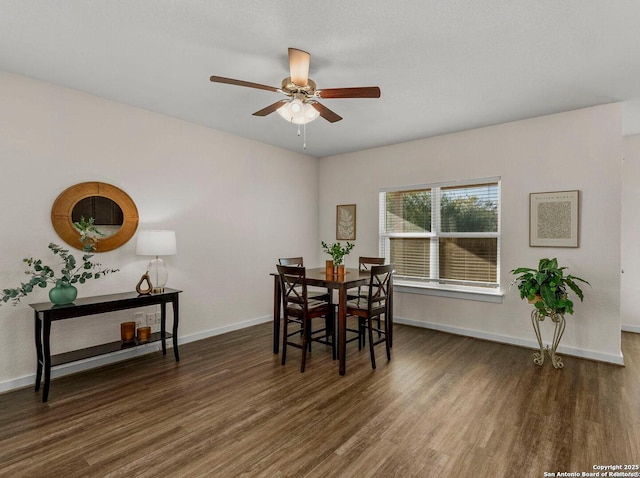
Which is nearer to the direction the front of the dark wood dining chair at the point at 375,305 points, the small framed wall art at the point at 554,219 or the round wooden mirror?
the round wooden mirror

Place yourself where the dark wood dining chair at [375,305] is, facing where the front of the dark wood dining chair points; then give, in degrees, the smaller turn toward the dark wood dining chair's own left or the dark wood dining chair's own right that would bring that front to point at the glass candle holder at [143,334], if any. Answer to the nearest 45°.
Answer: approximately 45° to the dark wood dining chair's own left

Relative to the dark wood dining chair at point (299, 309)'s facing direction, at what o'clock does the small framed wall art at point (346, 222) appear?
The small framed wall art is roughly at 11 o'clock from the dark wood dining chair.

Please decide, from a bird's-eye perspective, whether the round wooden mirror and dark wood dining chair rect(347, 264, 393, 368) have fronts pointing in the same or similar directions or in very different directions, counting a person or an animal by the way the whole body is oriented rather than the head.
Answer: very different directions

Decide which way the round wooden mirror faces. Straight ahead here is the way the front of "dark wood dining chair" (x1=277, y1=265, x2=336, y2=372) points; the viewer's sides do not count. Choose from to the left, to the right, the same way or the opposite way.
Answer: to the right

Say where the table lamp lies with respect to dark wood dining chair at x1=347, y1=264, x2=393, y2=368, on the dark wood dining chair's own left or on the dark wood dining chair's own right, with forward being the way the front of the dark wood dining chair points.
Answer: on the dark wood dining chair's own left

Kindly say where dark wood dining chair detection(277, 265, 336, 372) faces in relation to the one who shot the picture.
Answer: facing away from the viewer and to the right of the viewer

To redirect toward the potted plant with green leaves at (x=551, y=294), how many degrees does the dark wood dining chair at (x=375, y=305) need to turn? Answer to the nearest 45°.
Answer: approximately 135° to its right
